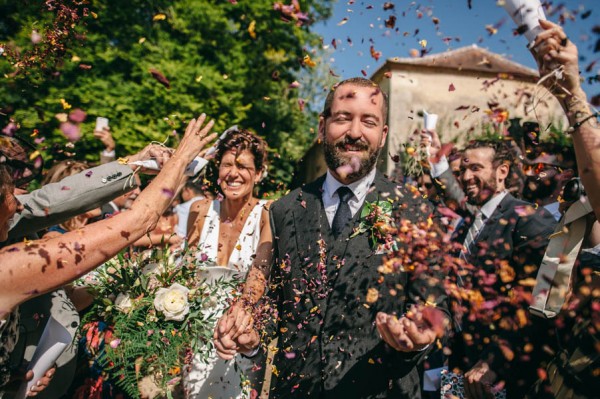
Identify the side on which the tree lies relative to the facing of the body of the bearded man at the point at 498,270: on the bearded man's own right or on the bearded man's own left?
on the bearded man's own right

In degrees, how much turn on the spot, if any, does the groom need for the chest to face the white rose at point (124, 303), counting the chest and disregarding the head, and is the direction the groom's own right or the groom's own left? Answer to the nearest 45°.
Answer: approximately 90° to the groom's own right

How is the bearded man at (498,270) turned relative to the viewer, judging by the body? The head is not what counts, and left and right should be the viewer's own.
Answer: facing the viewer and to the left of the viewer

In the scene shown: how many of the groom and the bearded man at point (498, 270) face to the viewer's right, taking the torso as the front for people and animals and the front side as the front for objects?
0

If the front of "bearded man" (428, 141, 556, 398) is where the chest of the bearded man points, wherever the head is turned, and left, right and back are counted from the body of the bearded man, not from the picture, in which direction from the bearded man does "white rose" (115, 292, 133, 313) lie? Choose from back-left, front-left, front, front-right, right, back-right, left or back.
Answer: front

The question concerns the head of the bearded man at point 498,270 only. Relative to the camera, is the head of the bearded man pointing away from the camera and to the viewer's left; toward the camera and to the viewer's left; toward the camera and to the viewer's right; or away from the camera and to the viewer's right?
toward the camera and to the viewer's left

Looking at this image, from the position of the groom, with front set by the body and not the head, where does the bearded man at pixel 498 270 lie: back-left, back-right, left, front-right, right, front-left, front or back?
back-left

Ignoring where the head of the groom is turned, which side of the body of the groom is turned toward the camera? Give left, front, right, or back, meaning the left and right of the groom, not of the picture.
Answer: front

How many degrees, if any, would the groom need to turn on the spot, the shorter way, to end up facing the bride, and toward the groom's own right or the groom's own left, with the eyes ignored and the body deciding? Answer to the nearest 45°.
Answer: approximately 135° to the groom's own right

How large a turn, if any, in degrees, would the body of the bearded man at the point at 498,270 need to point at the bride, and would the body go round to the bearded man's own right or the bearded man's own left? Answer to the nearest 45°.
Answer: approximately 45° to the bearded man's own right
